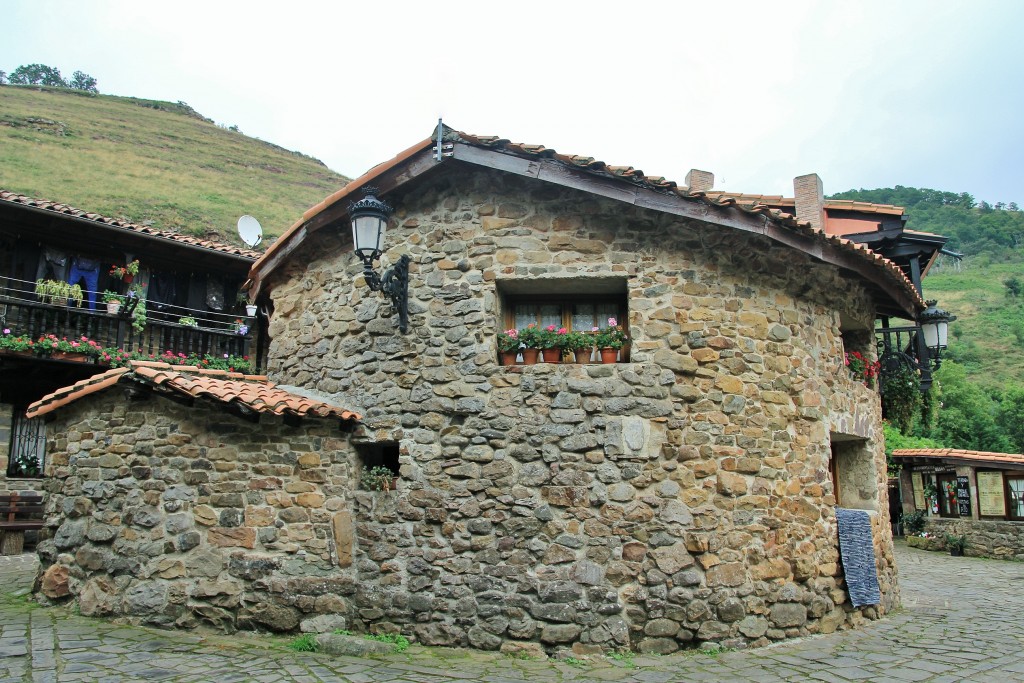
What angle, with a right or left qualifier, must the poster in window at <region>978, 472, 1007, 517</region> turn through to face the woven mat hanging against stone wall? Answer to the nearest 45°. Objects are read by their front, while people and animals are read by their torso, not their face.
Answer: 0° — it already faces it

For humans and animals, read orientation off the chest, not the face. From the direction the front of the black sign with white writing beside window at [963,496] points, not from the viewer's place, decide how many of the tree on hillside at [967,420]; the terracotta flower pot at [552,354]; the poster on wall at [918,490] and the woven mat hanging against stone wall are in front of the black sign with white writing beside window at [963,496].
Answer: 2

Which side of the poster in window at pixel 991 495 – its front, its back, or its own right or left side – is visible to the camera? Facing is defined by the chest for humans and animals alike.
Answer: front

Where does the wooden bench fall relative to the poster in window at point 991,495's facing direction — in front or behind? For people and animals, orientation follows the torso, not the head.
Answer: in front

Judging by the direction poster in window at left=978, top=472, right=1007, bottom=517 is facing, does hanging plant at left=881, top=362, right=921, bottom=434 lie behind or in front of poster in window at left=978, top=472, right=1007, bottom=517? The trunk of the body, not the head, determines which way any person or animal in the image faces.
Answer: in front

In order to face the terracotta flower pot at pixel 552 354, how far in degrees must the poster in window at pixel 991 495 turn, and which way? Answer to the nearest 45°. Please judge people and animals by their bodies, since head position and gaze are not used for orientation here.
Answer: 0° — it already faces it

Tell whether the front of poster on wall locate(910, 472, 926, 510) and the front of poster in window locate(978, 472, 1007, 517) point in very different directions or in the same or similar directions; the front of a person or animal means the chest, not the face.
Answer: same or similar directions

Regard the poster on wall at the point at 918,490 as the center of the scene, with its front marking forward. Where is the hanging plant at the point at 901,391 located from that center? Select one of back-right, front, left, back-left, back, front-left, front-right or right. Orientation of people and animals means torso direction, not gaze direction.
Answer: front

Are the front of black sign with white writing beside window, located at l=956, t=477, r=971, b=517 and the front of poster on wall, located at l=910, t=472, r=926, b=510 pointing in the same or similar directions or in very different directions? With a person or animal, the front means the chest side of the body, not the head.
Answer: same or similar directions

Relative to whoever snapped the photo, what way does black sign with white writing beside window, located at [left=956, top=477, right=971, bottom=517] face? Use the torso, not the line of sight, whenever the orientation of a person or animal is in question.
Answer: facing the viewer

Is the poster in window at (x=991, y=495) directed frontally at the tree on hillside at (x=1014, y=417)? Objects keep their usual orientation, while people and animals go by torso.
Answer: no

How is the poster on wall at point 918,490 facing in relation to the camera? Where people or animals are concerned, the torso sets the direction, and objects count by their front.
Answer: toward the camera

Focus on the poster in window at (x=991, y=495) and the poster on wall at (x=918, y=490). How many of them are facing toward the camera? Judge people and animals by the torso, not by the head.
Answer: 2

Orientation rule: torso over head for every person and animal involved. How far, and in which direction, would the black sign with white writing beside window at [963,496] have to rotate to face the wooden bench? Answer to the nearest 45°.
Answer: approximately 45° to its right

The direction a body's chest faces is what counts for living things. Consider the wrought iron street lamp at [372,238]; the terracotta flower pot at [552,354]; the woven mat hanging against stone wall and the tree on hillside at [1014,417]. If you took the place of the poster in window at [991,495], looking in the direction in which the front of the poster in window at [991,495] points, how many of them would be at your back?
1

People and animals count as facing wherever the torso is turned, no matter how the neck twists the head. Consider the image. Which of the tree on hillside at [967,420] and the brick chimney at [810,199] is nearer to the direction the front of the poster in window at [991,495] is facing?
the brick chimney

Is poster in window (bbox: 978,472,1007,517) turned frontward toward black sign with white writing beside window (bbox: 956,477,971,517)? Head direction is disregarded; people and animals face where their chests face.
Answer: no

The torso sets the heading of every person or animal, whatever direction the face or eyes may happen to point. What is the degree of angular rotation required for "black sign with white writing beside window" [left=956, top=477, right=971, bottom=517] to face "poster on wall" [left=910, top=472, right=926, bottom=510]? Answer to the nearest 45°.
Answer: approximately 135° to its right
